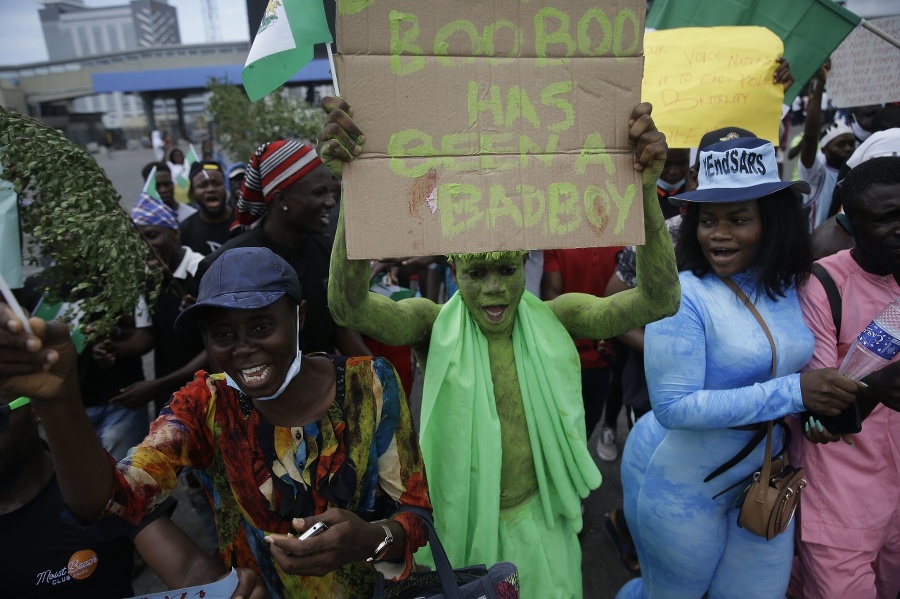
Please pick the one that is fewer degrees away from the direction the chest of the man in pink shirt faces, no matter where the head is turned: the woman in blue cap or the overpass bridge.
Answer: the woman in blue cap

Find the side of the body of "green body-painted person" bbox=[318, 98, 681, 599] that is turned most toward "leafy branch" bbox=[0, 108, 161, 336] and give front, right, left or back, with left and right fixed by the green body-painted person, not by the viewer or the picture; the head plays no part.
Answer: right

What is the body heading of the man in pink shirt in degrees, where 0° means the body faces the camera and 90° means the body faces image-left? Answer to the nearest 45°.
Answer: approximately 315°

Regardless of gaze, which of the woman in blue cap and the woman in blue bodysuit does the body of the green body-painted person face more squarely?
the woman in blue cap

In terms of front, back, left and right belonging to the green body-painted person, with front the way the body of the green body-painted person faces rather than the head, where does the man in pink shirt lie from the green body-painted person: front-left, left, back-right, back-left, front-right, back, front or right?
left

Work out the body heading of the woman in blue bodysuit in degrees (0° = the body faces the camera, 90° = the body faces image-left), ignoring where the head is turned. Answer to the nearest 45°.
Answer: approximately 315°

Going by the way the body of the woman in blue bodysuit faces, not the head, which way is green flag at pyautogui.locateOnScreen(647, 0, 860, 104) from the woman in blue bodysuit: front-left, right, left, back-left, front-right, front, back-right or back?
back-left

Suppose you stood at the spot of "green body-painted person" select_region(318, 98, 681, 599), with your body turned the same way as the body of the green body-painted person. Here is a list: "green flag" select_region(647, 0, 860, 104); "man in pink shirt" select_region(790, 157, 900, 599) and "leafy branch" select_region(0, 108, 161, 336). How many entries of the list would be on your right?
1
